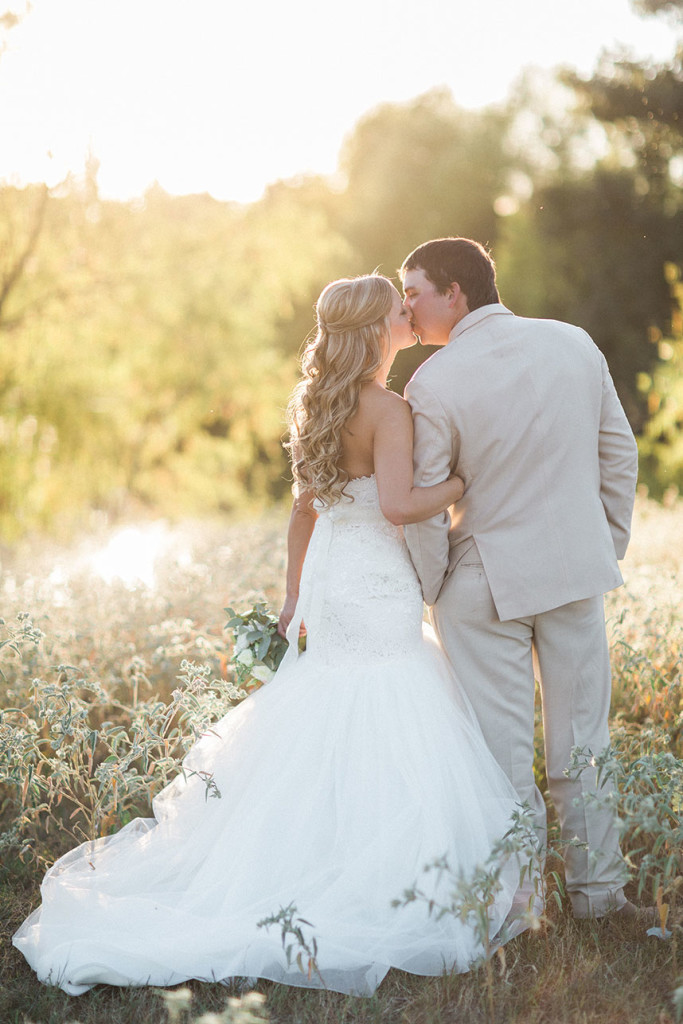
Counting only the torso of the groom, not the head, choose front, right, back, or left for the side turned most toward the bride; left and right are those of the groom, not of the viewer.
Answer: left

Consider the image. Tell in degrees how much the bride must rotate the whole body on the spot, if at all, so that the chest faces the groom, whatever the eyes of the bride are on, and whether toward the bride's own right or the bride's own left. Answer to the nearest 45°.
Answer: approximately 45° to the bride's own right

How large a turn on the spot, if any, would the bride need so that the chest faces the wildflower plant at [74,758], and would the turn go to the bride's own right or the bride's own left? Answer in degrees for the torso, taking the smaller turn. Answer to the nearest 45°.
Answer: approximately 90° to the bride's own left

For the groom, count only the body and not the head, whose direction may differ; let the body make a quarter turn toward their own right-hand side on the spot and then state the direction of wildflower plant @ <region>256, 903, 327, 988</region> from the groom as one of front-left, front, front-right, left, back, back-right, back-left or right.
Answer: back-right

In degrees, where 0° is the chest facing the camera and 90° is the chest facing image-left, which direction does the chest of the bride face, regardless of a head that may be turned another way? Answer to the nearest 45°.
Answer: approximately 225°

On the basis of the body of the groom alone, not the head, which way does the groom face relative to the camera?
away from the camera
